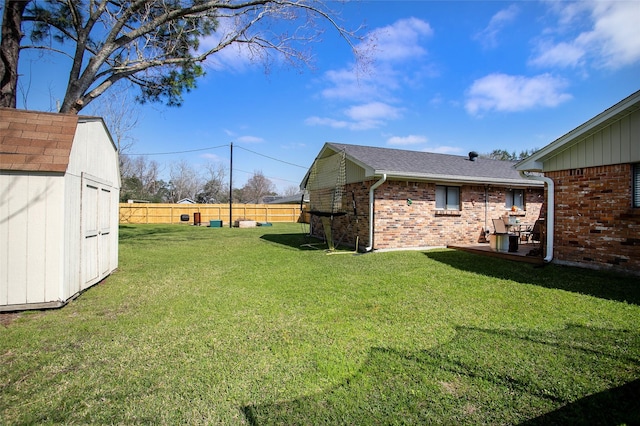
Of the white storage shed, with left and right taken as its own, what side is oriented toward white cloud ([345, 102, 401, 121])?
left

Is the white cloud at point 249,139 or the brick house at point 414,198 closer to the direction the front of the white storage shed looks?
the brick house

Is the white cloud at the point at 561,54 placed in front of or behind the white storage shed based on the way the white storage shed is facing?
in front

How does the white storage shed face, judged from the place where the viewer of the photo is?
facing the viewer and to the right of the viewer

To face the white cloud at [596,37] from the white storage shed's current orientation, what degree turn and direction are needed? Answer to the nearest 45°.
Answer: approximately 45° to its left

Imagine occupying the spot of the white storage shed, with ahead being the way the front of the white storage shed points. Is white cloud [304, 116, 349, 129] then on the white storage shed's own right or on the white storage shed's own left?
on the white storage shed's own left

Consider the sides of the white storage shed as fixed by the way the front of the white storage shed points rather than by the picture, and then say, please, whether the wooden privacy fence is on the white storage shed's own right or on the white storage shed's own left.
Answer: on the white storage shed's own left

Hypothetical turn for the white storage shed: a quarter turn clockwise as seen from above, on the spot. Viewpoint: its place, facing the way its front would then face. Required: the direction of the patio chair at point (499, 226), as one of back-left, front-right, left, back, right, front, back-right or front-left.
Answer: back-left

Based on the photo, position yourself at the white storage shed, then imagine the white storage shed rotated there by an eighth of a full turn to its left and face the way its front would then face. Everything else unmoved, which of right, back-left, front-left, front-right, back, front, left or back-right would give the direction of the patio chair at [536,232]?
front
